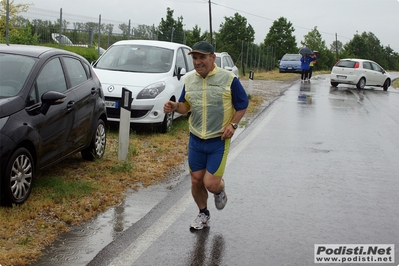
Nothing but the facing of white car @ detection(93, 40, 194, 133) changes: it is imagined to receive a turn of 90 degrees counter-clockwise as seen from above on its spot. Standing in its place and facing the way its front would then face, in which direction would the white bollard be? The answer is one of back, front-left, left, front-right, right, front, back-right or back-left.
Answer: front-right

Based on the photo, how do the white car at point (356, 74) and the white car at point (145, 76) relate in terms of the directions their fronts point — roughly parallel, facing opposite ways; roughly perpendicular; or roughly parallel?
roughly parallel, facing opposite ways

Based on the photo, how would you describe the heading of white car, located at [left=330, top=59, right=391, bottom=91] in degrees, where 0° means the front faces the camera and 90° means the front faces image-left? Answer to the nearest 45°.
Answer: approximately 225°

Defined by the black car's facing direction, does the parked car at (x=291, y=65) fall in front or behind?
behind

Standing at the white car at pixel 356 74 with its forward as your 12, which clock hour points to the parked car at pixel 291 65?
The parked car is roughly at 10 o'clock from the white car.

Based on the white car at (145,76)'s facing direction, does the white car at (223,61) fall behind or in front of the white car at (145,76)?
behind

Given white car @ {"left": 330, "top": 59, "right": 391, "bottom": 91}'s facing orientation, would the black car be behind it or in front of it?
behind

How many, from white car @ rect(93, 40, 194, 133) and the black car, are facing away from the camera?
0

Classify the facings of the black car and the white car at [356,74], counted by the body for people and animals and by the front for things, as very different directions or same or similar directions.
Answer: very different directions

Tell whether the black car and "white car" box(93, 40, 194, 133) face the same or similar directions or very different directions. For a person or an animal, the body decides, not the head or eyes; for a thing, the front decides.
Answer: same or similar directions

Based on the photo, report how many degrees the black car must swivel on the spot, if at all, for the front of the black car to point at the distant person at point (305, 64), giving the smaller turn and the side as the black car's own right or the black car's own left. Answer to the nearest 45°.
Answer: approximately 180°

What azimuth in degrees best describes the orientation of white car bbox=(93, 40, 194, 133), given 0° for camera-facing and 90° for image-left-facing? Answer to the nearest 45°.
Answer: approximately 45°
